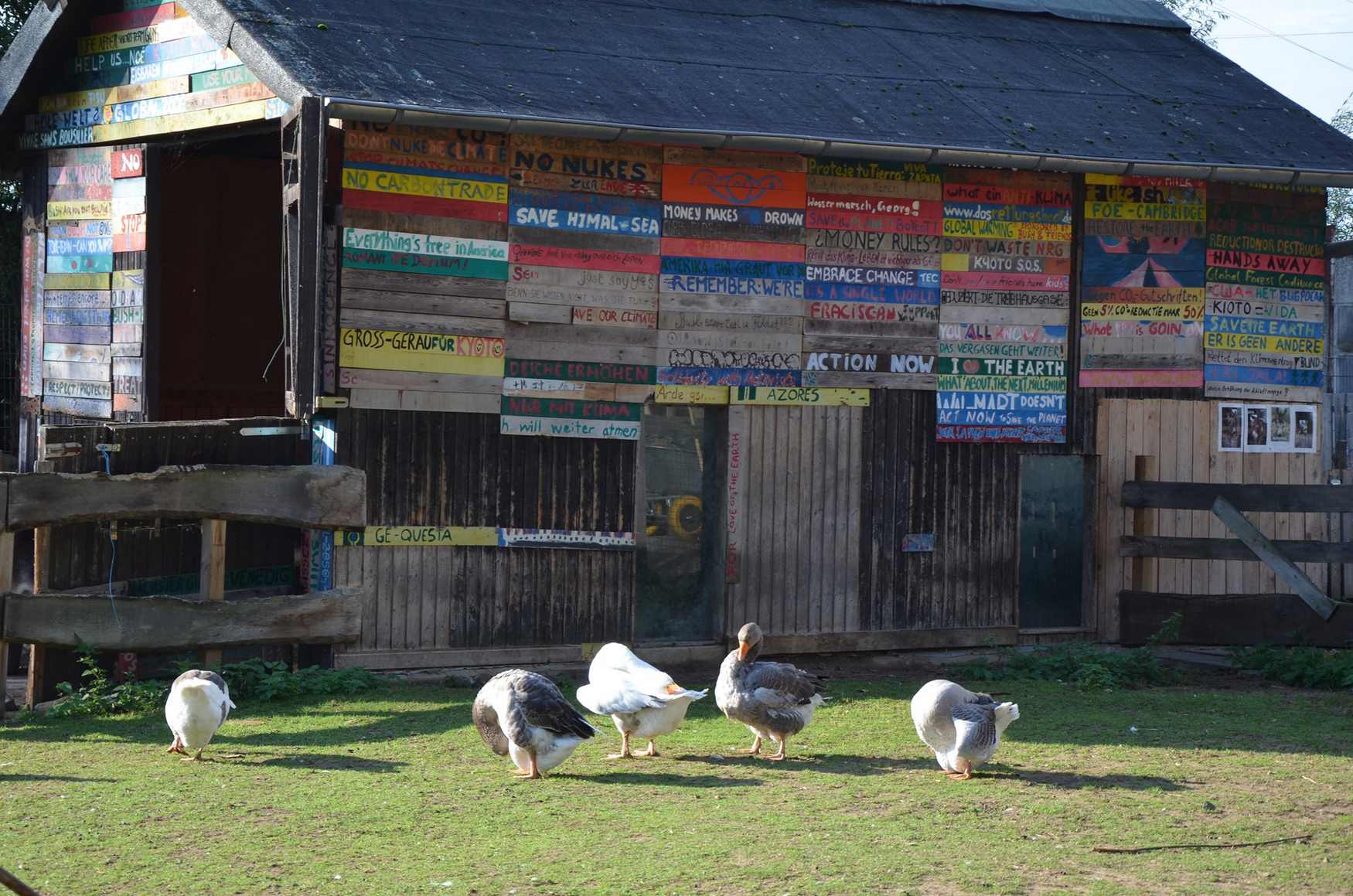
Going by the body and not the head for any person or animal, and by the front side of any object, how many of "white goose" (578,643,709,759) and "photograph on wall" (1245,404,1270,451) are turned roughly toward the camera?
1

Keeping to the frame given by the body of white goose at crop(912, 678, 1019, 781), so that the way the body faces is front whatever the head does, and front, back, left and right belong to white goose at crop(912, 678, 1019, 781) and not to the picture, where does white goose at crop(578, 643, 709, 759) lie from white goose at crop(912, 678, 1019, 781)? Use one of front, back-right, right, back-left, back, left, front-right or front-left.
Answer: front-right

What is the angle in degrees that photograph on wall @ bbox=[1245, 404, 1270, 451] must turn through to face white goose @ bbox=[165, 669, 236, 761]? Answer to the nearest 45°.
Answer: approximately 45° to its right

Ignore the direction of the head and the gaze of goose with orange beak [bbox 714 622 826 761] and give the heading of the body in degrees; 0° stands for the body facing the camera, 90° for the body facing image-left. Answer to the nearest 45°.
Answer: approximately 45°

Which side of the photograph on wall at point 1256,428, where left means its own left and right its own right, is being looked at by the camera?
front

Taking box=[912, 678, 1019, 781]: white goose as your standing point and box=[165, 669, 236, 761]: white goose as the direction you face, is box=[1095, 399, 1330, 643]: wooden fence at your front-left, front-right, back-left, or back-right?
back-right

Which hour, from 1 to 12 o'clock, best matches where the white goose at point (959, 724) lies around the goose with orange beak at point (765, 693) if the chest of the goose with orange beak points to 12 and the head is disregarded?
The white goose is roughly at 8 o'clock from the goose with orange beak.

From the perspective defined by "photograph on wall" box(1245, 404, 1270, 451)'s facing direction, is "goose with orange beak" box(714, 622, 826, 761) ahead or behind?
ahead
